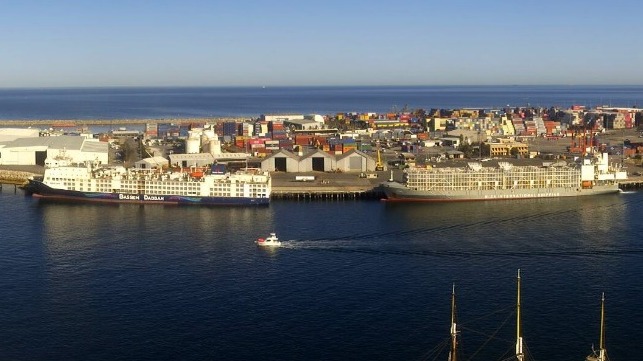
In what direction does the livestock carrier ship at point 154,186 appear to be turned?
to the viewer's left

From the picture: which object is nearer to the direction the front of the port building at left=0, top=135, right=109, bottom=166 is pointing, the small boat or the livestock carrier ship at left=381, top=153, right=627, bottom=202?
the small boat

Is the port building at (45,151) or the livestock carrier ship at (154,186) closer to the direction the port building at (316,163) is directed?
the livestock carrier ship

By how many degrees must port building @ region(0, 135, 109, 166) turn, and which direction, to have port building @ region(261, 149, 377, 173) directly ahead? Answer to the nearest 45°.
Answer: approximately 45° to its left

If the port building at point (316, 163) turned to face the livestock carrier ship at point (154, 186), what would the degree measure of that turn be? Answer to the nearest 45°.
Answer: approximately 45° to its right

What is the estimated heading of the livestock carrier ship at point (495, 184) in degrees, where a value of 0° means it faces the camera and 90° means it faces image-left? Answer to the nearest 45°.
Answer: approximately 90°

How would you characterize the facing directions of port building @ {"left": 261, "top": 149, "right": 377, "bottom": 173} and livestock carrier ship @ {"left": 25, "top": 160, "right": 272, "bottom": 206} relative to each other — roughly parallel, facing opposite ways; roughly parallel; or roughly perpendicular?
roughly perpendicular

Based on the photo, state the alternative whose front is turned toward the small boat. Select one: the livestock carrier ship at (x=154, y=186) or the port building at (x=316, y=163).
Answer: the port building

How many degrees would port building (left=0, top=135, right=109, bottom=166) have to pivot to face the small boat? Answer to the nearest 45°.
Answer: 0° — it already faces it

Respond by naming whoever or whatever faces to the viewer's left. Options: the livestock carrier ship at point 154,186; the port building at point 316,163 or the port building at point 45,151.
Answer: the livestock carrier ship
